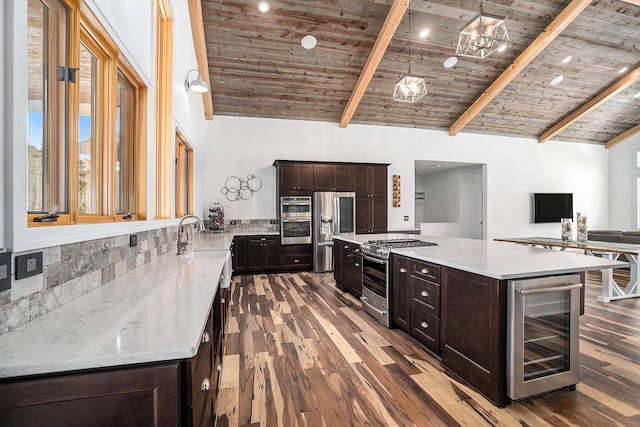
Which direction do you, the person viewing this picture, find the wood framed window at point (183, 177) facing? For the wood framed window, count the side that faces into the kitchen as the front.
facing to the right of the viewer

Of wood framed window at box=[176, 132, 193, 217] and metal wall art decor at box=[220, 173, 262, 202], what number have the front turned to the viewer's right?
1

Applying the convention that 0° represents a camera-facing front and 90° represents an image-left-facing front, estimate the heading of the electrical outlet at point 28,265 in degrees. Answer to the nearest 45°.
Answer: approximately 315°

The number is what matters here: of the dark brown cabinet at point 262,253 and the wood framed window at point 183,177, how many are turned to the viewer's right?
1

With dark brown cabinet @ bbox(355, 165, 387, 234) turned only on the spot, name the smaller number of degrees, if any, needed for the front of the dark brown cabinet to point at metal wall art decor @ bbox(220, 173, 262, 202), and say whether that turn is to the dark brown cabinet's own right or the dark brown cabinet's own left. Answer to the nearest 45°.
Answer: approximately 90° to the dark brown cabinet's own right

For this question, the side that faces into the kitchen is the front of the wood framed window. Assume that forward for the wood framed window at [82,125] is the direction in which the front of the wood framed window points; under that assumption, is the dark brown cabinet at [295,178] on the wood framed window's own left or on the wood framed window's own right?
on the wood framed window's own left

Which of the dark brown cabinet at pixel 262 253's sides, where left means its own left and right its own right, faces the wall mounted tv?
left

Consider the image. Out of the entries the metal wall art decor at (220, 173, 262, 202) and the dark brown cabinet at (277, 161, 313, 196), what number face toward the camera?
2

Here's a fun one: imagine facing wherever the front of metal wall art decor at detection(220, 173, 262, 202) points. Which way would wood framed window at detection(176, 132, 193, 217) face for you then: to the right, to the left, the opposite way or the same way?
to the left
